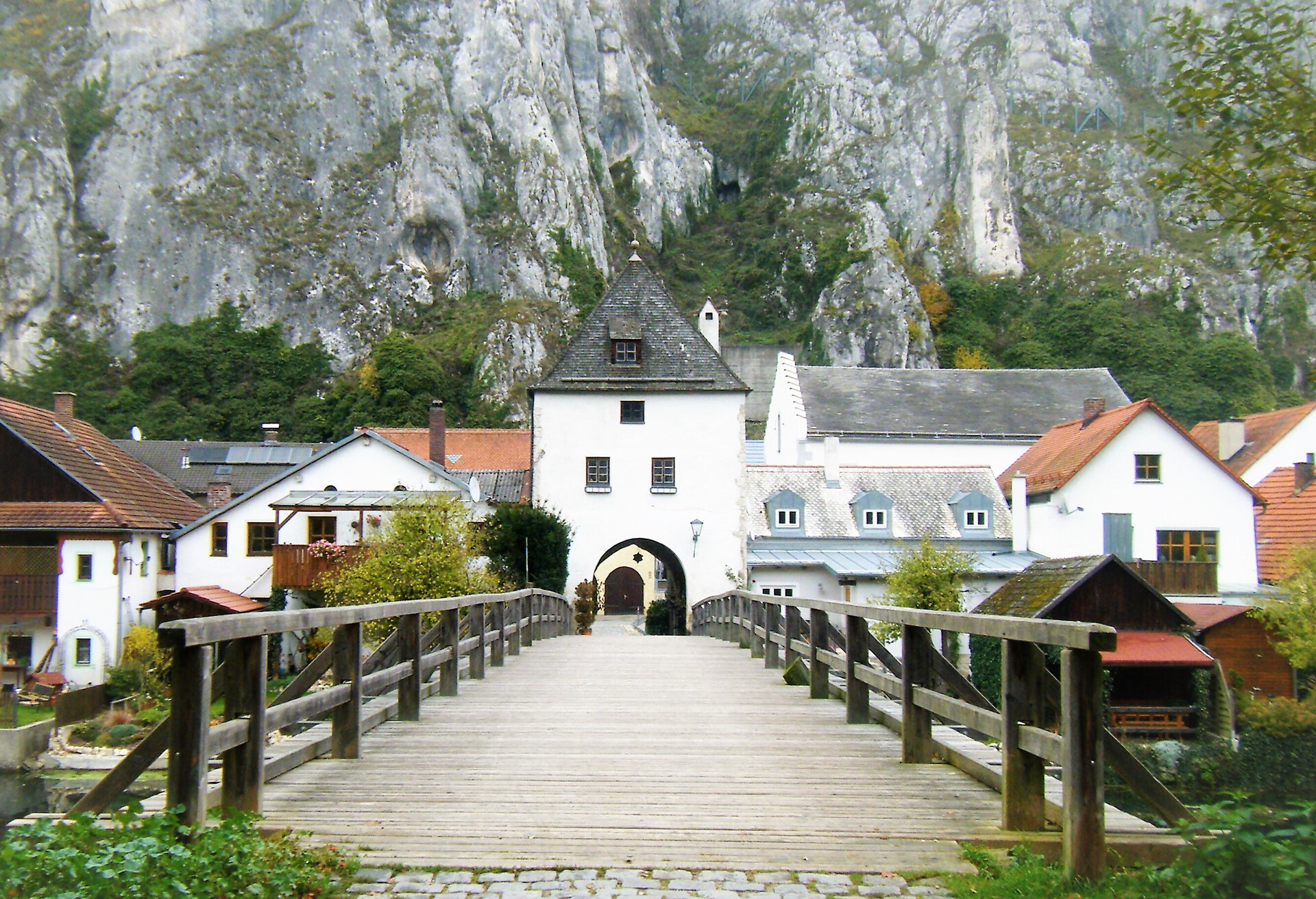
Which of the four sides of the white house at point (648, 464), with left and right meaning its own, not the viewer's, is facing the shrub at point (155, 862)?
front

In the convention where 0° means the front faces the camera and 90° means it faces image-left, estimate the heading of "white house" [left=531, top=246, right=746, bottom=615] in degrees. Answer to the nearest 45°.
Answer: approximately 0°

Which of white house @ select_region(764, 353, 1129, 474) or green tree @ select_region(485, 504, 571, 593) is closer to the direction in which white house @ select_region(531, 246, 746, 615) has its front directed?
the green tree

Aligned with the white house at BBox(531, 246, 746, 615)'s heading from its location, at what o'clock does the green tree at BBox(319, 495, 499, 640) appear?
The green tree is roughly at 1 o'clock from the white house.

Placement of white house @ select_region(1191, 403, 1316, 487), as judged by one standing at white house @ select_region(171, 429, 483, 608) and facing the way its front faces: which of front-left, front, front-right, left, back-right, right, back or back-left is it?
left

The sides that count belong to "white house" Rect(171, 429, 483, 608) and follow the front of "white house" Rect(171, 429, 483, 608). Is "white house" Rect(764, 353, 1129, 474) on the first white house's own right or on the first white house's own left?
on the first white house's own left

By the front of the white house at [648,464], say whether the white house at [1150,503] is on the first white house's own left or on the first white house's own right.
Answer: on the first white house's own left

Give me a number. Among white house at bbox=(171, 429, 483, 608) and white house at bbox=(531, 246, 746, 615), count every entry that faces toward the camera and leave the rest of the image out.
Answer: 2
